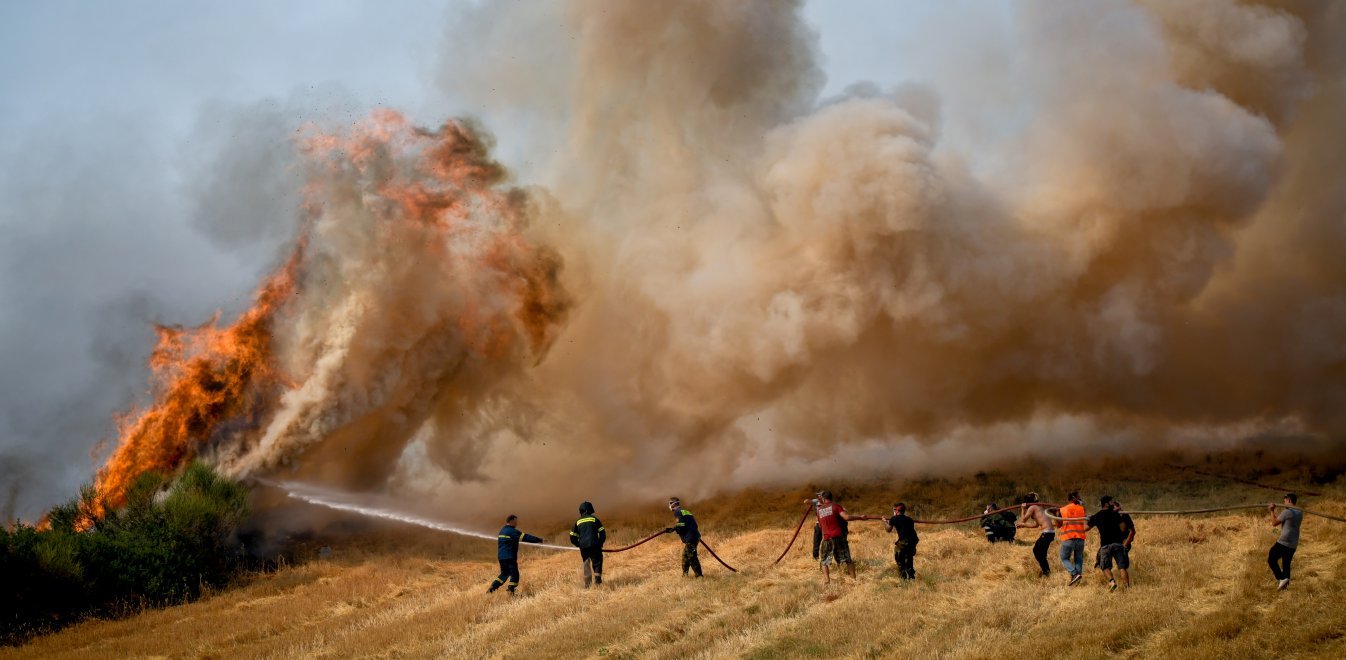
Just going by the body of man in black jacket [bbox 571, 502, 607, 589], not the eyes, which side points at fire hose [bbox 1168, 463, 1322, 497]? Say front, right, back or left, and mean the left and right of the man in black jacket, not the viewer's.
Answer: right

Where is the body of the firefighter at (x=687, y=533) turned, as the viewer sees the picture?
to the viewer's left

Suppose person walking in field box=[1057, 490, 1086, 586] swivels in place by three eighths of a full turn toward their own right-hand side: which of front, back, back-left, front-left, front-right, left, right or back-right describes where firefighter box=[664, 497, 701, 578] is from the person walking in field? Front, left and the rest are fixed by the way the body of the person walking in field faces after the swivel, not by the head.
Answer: back-right

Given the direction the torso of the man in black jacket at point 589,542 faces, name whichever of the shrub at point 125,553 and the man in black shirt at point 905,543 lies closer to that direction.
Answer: the shrub

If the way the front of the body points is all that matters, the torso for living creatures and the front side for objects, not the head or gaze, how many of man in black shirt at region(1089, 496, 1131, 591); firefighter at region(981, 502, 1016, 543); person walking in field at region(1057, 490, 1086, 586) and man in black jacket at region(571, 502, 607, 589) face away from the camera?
3

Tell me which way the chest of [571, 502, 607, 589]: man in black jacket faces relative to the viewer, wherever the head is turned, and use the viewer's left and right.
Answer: facing away from the viewer

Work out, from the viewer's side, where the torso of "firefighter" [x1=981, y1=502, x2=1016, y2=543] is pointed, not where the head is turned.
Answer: to the viewer's left

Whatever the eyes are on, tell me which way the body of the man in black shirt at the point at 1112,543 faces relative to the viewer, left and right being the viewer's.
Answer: facing away from the viewer

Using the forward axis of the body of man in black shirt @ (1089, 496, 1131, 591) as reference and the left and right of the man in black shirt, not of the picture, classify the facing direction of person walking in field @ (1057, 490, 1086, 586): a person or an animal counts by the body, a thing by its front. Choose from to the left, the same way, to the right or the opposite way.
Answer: the same way

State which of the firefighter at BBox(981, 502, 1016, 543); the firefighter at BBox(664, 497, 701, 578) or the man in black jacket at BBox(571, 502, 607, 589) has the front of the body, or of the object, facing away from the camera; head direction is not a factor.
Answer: the man in black jacket

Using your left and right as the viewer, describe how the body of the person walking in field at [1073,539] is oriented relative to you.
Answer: facing away from the viewer

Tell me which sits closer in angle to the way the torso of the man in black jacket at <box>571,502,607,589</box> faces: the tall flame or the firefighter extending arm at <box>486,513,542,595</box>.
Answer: the tall flame
